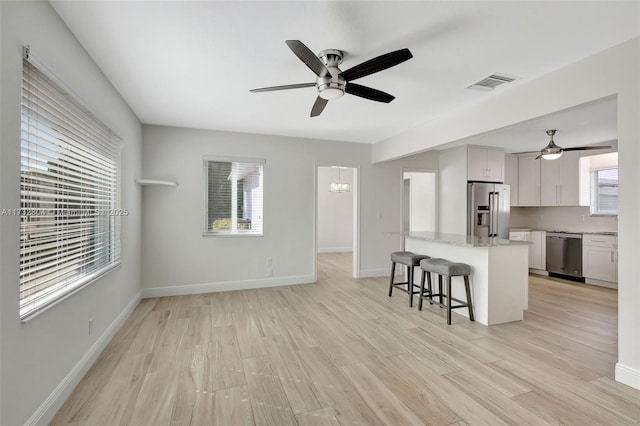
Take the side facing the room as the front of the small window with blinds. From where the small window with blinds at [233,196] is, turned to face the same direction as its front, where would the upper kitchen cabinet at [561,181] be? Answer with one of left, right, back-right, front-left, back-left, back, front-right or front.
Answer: left

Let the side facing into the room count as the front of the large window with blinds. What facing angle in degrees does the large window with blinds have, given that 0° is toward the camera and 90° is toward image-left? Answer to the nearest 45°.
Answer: approximately 315°

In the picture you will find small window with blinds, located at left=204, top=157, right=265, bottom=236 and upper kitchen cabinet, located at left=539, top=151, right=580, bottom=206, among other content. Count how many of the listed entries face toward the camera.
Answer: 2

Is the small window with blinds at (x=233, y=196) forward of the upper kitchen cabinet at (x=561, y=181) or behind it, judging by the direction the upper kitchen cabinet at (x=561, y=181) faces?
forward

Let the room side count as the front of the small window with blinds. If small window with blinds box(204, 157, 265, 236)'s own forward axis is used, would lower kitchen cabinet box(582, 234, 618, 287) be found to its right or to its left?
on its left

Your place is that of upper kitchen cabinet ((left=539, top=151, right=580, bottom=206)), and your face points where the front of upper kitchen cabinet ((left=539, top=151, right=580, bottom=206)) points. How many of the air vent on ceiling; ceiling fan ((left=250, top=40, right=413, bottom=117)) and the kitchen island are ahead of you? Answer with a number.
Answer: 3

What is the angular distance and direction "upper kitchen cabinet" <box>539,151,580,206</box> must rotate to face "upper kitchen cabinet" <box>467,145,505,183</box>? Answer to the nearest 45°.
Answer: approximately 45° to its right

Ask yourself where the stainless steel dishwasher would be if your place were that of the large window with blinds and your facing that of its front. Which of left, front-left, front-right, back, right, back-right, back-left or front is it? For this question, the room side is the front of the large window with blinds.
front-left

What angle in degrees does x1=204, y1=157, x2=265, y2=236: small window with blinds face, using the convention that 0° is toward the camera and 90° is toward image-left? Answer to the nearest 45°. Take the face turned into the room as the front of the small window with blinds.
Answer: approximately 0°

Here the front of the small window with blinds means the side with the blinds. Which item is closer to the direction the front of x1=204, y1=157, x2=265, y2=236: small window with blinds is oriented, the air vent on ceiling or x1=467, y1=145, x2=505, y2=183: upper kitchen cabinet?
the air vent on ceiling

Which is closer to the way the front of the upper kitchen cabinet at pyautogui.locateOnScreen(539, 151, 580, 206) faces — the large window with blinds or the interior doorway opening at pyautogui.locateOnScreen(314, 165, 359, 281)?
the large window with blinds

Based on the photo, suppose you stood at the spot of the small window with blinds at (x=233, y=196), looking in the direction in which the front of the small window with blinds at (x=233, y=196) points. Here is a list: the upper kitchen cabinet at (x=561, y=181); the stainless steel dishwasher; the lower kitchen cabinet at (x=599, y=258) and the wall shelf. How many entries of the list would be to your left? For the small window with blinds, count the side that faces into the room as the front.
3

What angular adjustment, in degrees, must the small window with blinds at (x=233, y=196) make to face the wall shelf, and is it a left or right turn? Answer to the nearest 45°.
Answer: approximately 45° to its right

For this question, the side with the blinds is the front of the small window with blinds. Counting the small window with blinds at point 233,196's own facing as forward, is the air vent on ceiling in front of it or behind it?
in front

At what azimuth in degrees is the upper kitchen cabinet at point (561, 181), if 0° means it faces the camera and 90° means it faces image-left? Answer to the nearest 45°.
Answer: approximately 0°

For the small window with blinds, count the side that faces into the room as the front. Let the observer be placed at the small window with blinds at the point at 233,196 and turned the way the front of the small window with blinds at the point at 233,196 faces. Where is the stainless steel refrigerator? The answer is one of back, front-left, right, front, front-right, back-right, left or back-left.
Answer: left
